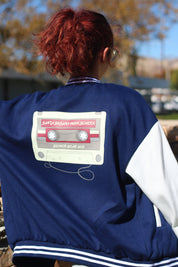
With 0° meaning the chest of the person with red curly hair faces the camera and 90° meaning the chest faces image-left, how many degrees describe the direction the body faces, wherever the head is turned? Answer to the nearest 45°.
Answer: approximately 225°

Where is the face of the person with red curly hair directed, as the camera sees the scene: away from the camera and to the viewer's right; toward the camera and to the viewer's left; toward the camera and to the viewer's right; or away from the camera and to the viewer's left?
away from the camera and to the viewer's right
